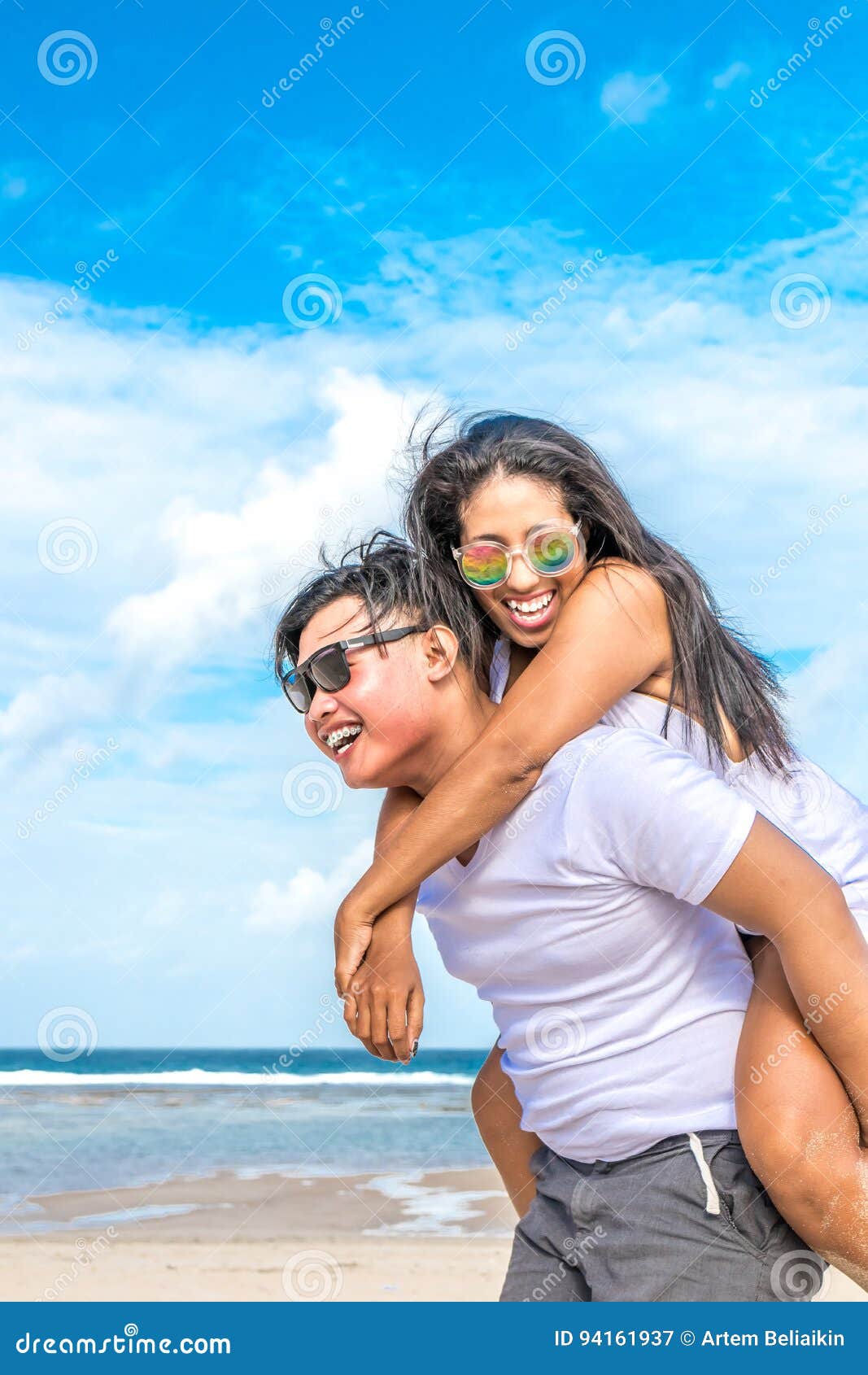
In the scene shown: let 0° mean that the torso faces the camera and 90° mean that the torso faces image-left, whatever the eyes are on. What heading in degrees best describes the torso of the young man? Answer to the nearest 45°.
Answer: approximately 45°

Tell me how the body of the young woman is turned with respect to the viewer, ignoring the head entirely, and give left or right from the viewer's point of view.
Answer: facing the viewer and to the left of the viewer
